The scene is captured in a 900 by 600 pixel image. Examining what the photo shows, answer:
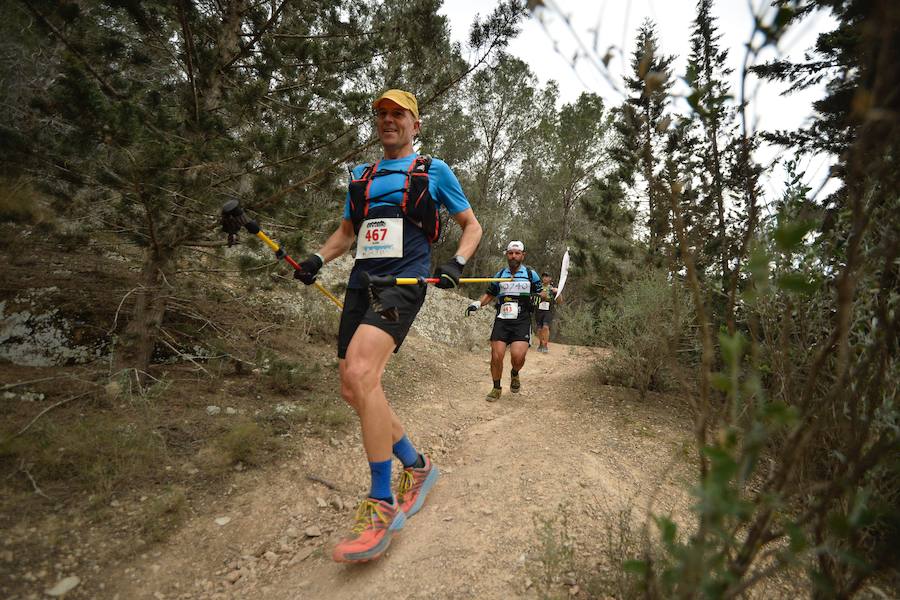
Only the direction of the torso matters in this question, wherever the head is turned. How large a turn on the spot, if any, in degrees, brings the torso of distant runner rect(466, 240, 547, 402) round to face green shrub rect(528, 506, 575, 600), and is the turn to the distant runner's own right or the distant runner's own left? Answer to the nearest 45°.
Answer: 0° — they already face it

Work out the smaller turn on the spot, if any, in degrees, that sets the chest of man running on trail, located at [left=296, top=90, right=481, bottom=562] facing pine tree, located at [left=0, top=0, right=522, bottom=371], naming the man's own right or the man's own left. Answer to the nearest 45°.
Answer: approximately 90° to the man's own right

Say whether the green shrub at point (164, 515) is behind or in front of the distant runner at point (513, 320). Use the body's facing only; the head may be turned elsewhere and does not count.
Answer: in front

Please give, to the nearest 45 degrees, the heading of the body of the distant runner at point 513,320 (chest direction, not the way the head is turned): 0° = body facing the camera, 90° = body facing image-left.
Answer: approximately 0°

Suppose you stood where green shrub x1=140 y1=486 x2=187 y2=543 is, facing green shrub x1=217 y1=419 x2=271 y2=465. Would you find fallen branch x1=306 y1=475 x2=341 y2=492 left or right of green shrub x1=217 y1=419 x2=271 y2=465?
right

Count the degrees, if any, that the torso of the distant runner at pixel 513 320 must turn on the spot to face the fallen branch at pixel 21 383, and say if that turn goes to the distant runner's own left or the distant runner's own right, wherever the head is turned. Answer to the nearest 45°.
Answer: approximately 45° to the distant runner's own right

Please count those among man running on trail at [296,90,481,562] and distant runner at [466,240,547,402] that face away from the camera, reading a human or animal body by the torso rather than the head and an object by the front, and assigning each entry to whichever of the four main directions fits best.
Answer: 0

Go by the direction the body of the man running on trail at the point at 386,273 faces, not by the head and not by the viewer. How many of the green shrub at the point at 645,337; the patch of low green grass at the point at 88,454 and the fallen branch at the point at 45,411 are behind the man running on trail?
1

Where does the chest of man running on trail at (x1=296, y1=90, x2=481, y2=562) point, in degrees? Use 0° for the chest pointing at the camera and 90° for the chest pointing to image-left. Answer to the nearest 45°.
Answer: approximately 45°

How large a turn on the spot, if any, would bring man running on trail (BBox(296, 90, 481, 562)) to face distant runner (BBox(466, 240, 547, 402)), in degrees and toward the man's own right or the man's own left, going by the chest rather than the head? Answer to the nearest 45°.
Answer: approximately 180°
